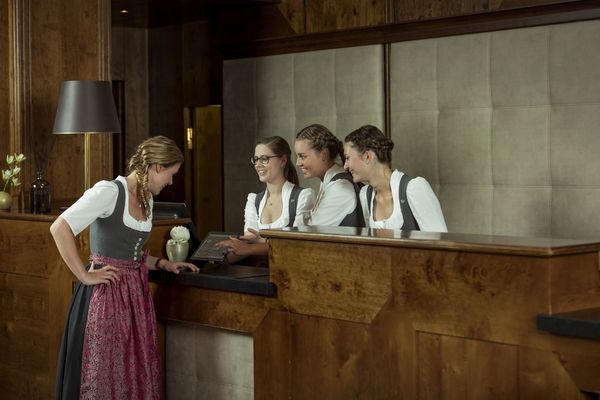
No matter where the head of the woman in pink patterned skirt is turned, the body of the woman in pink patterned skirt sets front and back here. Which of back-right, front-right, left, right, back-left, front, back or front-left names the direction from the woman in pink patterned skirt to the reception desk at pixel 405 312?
front

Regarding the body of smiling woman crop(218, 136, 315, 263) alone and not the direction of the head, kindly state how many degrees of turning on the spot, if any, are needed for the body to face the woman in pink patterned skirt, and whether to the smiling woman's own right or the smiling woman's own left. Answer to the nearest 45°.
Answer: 0° — they already face them

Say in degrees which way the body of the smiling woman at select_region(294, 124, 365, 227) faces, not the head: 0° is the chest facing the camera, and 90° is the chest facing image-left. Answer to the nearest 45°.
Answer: approximately 90°

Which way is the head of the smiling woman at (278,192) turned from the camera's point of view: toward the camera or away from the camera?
toward the camera

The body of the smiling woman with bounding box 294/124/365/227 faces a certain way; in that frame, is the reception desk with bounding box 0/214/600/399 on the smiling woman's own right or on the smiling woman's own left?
on the smiling woman's own left

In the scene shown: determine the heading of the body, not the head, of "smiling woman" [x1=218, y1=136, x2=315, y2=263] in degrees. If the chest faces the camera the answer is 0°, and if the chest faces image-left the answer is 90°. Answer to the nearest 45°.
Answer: approximately 45°

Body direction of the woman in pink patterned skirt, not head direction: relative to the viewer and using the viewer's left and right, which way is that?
facing the viewer and to the right of the viewer

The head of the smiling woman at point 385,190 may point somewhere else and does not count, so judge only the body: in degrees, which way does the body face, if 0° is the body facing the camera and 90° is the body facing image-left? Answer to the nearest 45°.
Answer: approximately 45°

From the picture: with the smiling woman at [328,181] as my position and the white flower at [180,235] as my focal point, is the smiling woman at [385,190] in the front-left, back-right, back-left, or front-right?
back-left

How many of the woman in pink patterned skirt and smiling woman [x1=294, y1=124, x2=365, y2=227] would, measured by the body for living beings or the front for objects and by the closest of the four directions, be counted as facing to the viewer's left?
1
